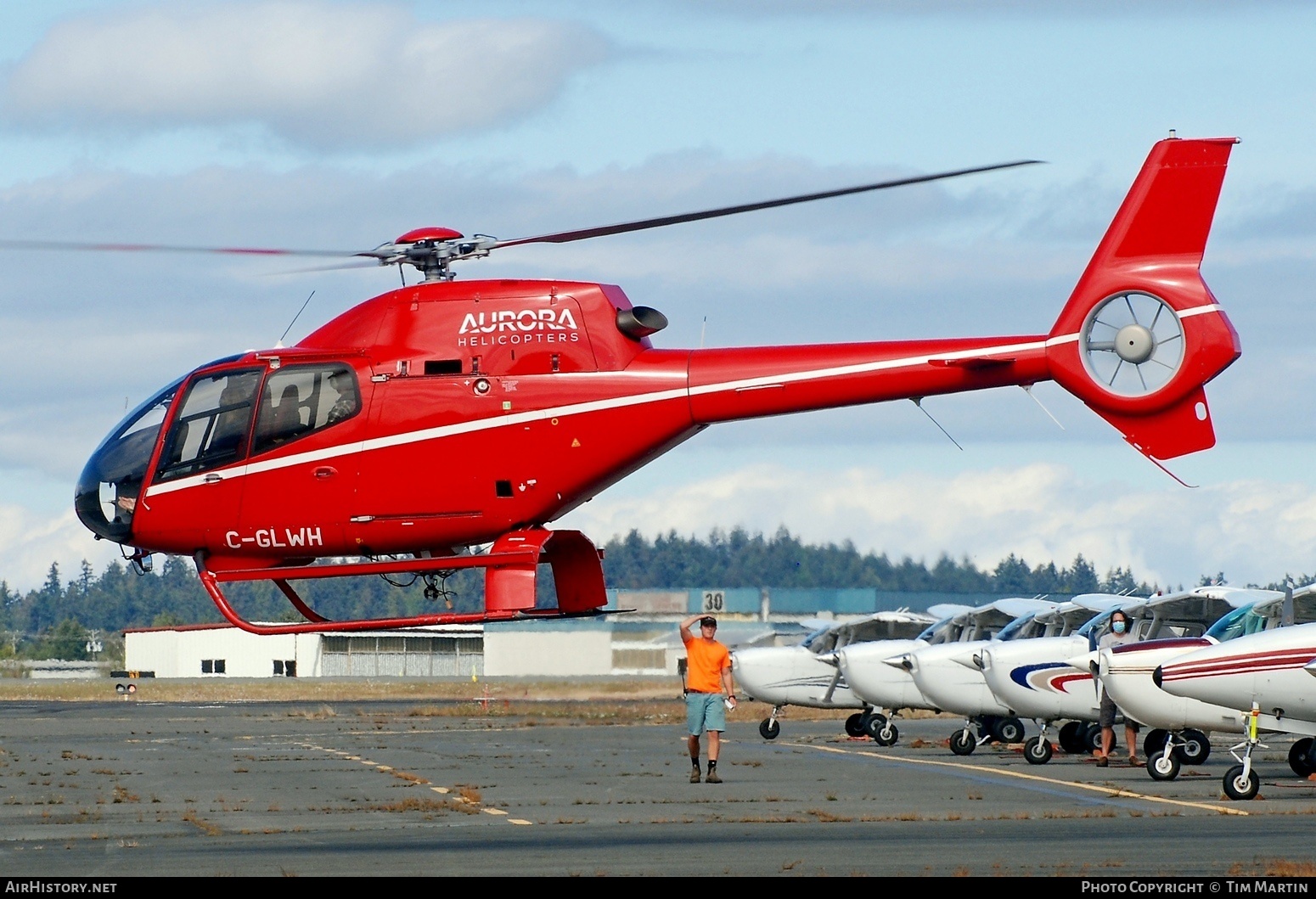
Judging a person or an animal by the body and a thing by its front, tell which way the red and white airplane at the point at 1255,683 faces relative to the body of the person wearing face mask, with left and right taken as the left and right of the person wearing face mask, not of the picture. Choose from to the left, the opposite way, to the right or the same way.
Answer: to the right

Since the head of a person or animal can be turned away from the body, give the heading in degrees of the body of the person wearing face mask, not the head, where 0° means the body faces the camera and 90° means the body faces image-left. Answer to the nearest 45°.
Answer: approximately 0°

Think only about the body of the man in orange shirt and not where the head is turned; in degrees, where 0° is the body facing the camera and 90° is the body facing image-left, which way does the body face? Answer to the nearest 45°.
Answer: approximately 0°

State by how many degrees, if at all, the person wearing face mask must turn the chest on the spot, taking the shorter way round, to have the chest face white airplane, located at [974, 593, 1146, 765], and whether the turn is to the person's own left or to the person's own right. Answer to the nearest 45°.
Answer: approximately 135° to the person's own right

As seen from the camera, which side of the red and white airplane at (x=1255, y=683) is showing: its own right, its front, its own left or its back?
left

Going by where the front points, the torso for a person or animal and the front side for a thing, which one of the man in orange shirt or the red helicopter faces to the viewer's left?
the red helicopter

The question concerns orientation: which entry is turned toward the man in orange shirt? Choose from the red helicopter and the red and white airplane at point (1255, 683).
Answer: the red and white airplane

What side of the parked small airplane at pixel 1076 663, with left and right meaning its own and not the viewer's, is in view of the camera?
left

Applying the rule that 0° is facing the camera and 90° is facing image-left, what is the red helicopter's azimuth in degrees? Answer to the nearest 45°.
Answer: approximately 90°

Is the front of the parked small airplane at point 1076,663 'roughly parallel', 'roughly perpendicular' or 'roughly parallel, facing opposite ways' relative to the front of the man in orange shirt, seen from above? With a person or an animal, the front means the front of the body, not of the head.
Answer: roughly perpendicular

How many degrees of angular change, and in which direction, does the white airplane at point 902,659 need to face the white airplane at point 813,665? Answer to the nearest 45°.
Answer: approximately 45° to its right

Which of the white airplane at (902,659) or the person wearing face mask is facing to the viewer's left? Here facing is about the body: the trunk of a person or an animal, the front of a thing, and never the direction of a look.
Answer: the white airplane
